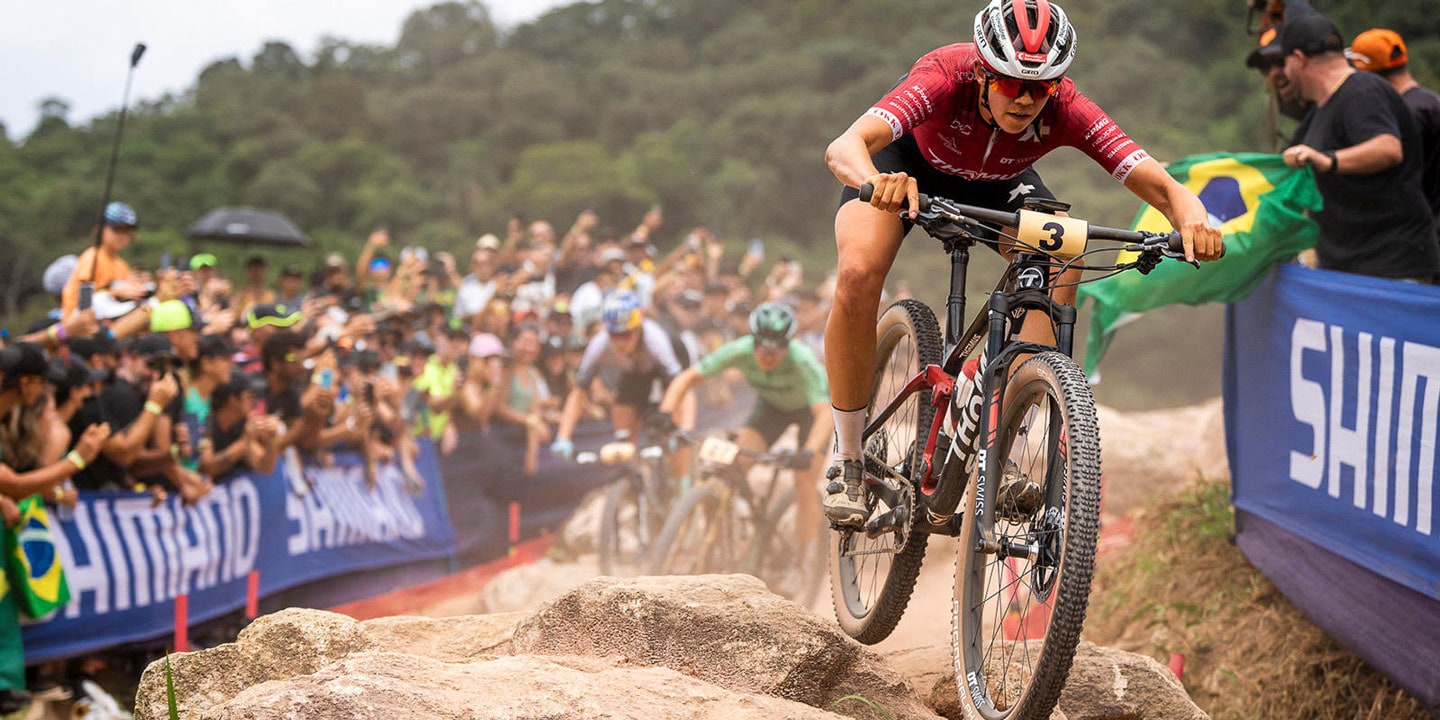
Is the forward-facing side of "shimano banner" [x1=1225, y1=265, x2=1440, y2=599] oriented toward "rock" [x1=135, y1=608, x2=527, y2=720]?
yes

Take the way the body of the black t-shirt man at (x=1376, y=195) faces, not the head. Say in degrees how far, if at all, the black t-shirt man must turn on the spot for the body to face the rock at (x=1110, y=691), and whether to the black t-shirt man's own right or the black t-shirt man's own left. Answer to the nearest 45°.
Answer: approximately 90° to the black t-shirt man's own left

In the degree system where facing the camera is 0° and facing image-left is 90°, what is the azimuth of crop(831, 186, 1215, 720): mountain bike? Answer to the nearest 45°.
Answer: approximately 315°

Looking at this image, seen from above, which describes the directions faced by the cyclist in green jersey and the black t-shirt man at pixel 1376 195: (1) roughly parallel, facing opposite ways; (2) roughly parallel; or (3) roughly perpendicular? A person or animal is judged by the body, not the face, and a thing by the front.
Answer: roughly perpendicular

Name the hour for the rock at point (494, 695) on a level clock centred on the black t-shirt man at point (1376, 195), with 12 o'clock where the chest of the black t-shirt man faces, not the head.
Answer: The rock is roughly at 10 o'clock from the black t-shirt man.

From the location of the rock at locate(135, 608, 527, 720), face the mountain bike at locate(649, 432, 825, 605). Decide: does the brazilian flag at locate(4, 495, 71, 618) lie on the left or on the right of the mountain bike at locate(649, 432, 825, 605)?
left

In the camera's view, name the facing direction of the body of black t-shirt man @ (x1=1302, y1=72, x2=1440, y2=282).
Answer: to the viewer's left

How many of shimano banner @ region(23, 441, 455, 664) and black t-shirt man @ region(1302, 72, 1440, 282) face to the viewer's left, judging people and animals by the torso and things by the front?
1

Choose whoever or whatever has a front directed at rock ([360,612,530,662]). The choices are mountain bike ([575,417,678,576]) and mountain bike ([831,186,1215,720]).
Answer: mountain bike ([575,417,678,576])
